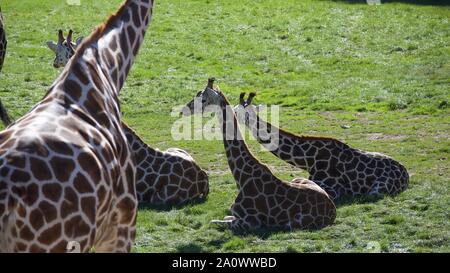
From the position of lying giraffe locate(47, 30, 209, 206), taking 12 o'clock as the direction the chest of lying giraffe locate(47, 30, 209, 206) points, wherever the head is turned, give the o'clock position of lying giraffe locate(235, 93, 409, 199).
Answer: lying giraffe locate(235, 93, 409, 199) is roughly at 6 o'clock from lying giraffe locate(47, 30, 209, 206).

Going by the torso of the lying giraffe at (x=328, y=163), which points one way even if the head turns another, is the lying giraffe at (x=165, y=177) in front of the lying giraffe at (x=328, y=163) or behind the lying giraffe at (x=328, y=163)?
in front

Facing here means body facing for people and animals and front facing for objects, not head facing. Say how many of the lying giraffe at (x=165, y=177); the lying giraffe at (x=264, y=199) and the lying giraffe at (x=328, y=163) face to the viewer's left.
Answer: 3

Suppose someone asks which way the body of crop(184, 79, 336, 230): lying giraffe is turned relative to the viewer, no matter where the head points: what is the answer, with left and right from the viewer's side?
facing to the left of the viewer

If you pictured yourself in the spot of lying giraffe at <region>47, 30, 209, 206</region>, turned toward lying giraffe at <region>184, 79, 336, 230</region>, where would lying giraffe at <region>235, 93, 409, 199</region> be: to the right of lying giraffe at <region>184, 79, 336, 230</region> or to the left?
left

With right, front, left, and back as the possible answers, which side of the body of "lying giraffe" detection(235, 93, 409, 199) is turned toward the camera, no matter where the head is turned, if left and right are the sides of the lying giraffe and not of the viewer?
left

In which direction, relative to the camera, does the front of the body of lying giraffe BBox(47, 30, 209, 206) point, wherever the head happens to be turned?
to the viewer's left

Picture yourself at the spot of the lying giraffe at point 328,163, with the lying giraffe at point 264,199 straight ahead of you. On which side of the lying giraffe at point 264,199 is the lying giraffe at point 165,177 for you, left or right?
right
